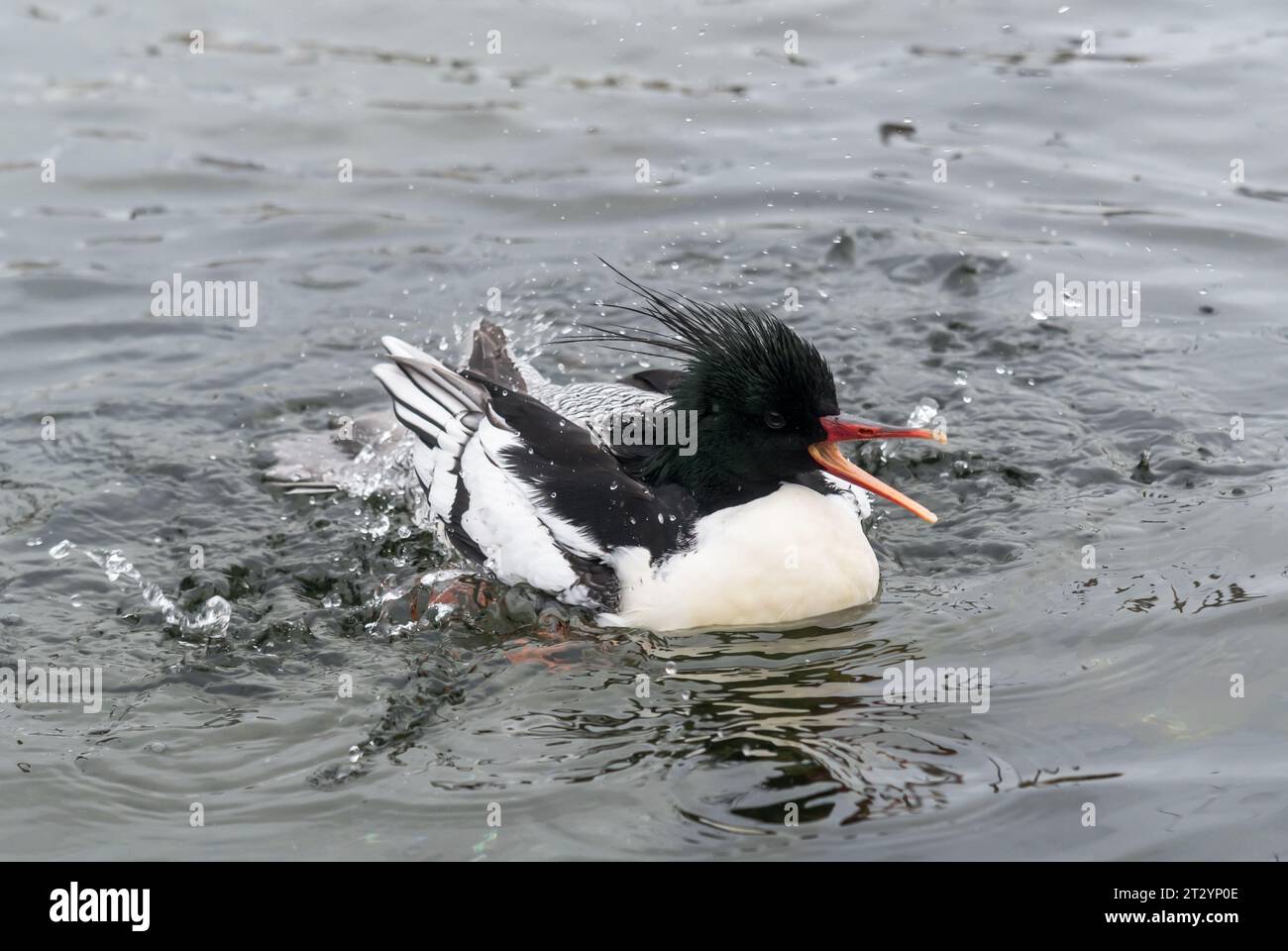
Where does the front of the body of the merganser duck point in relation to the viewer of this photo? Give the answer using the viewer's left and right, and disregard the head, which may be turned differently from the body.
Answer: facing the viewer and to the right of the viewer

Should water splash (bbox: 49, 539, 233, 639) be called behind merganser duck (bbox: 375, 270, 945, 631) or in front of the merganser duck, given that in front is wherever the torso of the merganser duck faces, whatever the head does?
behind
